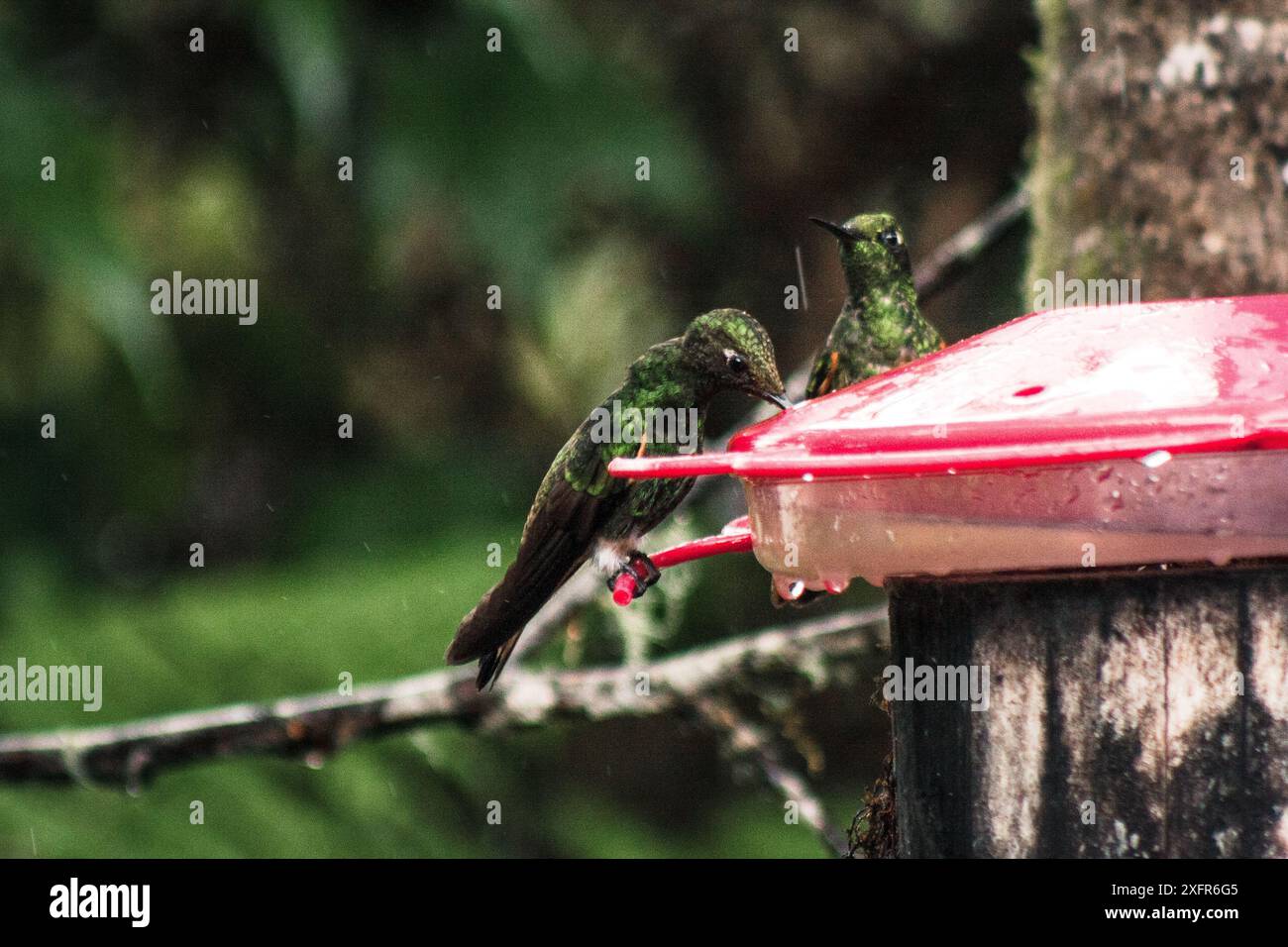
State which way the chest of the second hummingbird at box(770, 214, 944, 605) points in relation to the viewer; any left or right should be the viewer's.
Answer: facing the viewer and to the left of the viewer

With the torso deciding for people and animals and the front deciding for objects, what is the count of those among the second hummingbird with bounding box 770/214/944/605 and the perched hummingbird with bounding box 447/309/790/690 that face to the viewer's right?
1

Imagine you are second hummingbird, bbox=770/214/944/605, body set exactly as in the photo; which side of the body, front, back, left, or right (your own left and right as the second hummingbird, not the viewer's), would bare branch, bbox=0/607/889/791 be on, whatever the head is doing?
right

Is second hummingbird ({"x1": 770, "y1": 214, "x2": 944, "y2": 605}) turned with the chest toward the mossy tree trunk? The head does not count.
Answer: no

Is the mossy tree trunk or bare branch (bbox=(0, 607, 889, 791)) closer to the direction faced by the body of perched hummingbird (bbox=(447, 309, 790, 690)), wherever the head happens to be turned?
the mossy tree trunk

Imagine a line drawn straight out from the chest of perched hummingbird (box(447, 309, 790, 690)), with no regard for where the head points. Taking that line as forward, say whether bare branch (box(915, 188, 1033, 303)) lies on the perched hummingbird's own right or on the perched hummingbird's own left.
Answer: on the perched hummingbird's own left

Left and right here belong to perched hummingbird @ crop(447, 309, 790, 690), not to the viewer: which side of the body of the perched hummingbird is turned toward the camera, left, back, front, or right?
right
